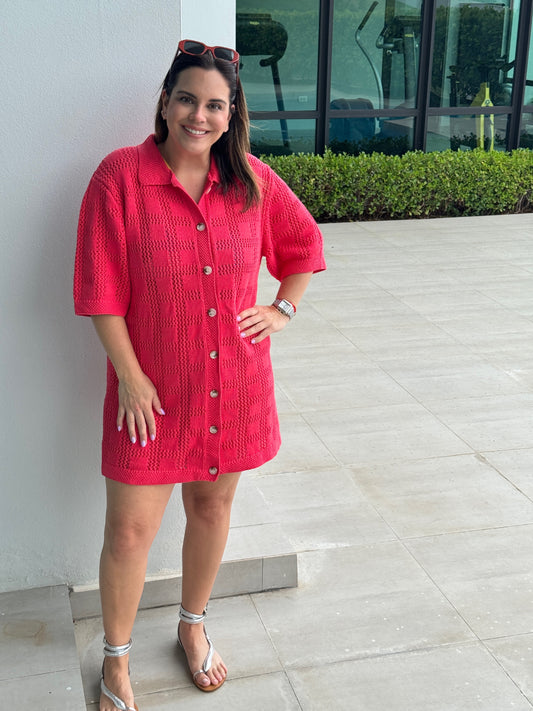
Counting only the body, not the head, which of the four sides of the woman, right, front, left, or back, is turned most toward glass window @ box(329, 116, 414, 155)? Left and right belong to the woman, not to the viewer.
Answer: back

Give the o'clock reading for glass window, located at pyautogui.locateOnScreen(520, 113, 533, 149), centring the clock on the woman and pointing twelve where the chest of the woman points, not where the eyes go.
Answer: The glass window is roughly at 7 o'clock from the woman.

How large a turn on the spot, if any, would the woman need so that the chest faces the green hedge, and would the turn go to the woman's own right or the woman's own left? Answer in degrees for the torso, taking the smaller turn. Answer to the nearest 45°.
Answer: approximately 180°

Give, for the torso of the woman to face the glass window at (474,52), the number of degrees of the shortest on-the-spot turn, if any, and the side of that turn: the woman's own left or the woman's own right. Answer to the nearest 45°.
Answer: approximately 180°

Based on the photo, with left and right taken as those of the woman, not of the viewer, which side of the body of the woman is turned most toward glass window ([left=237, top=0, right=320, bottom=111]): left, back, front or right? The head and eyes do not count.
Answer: back

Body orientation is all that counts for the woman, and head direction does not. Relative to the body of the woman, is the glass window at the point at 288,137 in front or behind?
behind

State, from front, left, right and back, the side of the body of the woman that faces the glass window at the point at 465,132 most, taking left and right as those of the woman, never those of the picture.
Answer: back
